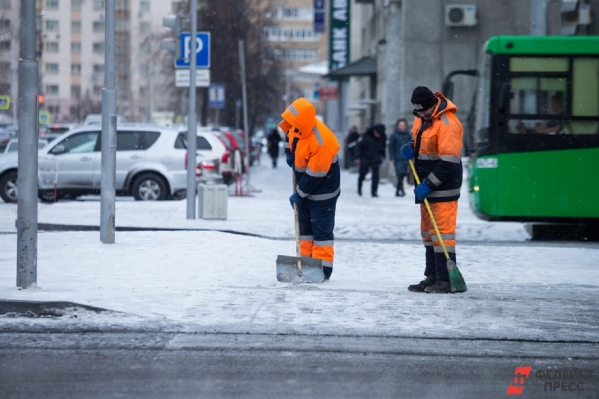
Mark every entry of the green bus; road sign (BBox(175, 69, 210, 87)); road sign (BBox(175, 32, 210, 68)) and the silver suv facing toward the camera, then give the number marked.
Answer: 2

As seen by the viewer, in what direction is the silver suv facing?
to the viewer's left

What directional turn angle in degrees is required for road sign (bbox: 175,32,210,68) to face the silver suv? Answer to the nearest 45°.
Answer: approximately 135° to its right

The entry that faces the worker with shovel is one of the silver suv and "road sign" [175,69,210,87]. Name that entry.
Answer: the road sign

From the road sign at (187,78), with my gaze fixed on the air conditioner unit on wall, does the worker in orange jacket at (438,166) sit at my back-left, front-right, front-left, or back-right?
back-right

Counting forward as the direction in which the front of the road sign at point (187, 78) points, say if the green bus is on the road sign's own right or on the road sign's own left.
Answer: on the road sign's own left

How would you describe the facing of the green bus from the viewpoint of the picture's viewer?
facing to the left of the viewer

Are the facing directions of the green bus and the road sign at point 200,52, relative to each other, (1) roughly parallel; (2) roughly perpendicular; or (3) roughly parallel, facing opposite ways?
roughly perpendicular

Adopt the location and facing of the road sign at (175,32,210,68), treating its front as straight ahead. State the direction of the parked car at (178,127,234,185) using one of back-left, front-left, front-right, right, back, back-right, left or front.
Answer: back

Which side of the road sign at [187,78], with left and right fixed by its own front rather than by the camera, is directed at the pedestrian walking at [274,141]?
back

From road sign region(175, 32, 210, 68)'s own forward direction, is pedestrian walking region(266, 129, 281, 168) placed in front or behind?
behind

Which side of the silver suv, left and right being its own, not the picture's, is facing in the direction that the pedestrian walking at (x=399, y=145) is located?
back
